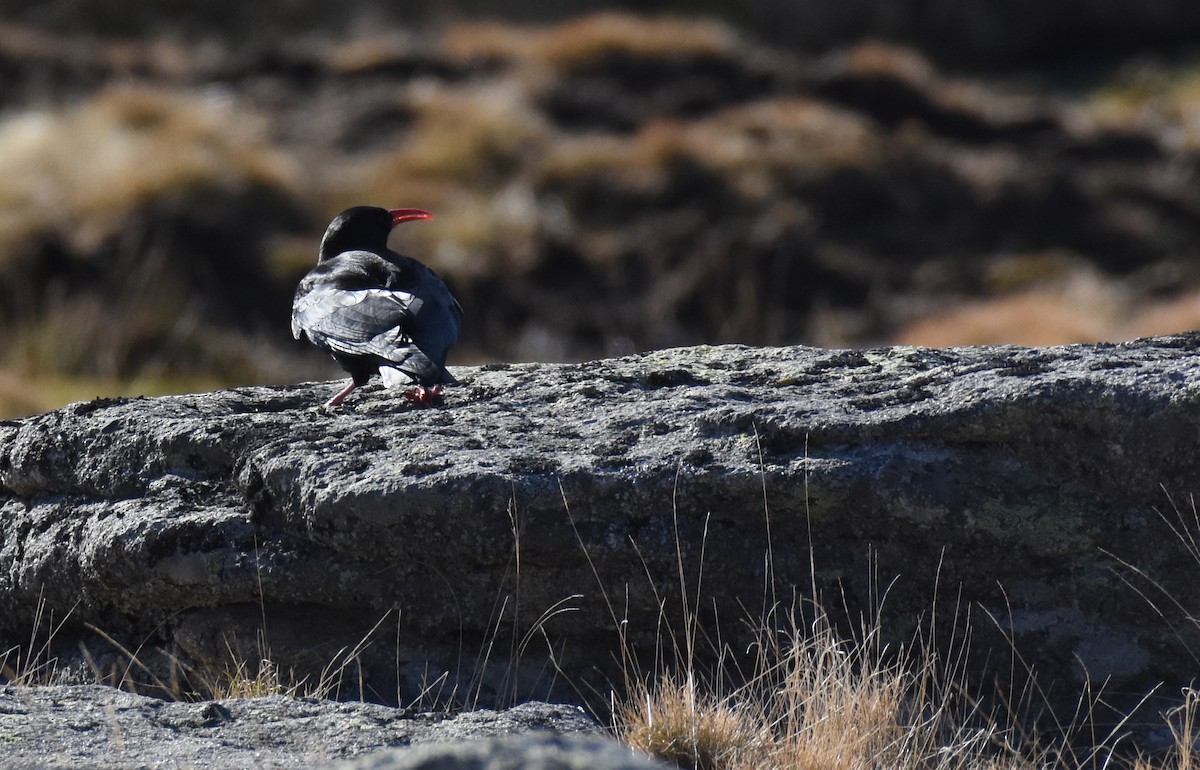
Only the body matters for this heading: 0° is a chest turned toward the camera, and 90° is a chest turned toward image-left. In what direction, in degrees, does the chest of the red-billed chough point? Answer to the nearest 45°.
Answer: approximately 135°

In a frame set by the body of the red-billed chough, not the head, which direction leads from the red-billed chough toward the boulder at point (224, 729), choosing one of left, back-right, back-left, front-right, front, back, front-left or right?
back-left
